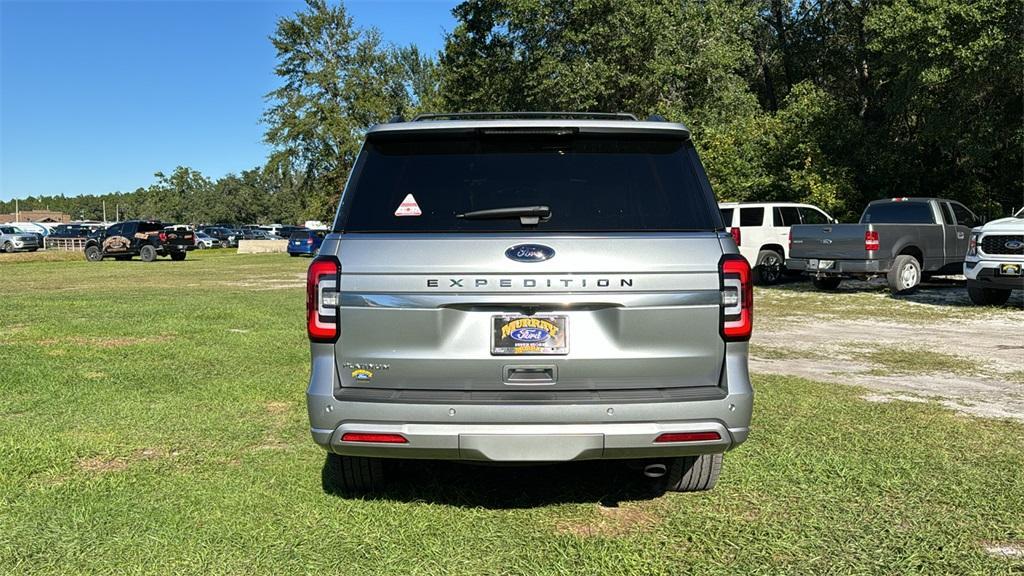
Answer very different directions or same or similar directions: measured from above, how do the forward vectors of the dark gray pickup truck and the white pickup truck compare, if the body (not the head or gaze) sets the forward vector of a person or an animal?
very different directions

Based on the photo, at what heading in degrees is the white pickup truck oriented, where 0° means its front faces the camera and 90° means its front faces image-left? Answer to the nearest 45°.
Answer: approximately 45°

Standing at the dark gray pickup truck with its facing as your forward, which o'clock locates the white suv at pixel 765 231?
The white suv is roughly at 9 o'clock from the dark gray pickup truck.

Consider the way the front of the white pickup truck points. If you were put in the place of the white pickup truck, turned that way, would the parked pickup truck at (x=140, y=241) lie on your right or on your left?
on your right

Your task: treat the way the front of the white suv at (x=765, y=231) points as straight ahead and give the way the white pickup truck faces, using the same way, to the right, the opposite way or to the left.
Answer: the opposite way

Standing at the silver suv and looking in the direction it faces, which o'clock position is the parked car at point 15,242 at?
The parked car is roughly at 11 o'clock from the silver suv.

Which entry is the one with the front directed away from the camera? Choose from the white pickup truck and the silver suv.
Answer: the silver suv

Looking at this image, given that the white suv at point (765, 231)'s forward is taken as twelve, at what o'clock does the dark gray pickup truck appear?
The dark gray pickup truck is roughly at 3 o'clock from the white suv.

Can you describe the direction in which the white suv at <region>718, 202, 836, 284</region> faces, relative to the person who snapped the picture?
facing away from the viewer and to the right of the viewer

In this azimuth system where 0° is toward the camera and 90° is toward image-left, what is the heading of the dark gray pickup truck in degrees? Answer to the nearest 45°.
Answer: approximately 225°

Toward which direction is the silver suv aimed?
away from the camera

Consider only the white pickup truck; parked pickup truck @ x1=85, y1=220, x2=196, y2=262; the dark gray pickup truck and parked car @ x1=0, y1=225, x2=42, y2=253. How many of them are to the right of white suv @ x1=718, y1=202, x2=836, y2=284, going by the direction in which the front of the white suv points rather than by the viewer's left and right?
2

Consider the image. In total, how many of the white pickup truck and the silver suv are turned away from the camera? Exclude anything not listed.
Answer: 1
